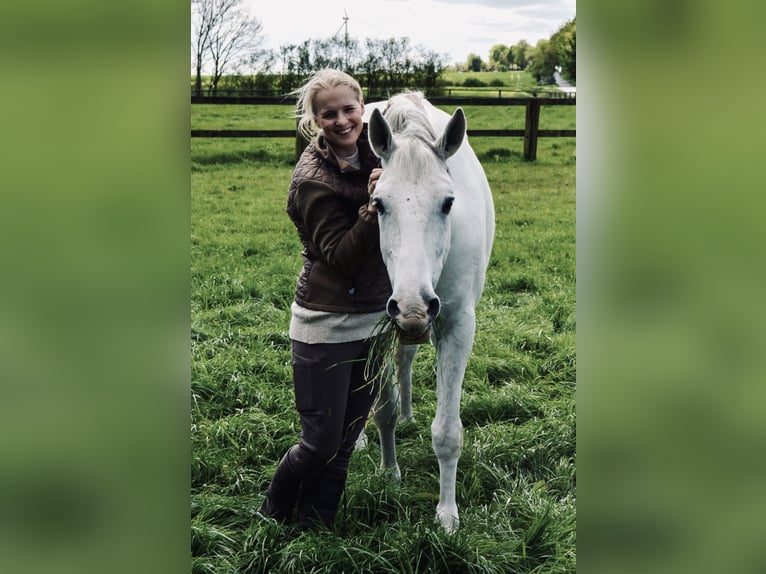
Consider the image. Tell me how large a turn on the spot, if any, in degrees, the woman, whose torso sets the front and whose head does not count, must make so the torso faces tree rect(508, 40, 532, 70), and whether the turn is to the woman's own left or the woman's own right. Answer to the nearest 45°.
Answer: approximately 135° to the woman's own left

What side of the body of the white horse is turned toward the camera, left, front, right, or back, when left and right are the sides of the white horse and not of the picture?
front

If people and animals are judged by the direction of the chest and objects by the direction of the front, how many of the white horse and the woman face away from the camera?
0

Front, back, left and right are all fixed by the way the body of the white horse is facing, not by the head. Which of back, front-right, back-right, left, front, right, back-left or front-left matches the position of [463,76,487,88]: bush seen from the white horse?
back

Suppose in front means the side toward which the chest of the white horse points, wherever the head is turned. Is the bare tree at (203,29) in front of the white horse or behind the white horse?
behind

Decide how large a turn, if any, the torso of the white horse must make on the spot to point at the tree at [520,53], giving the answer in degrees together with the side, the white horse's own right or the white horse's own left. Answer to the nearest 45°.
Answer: approximately 180°

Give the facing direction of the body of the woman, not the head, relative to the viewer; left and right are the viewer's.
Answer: facing the viewer and to the right of the viewer

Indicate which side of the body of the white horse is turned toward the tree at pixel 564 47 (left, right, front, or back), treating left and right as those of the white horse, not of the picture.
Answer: back

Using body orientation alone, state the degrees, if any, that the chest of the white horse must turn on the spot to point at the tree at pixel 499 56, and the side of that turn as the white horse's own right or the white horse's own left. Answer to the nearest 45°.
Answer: approximately 180°

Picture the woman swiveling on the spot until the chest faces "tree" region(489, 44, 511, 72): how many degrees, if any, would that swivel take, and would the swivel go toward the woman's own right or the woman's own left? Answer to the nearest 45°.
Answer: approximately 135° to the woman's own left

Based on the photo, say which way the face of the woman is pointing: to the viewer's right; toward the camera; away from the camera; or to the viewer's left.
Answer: toward the camera
